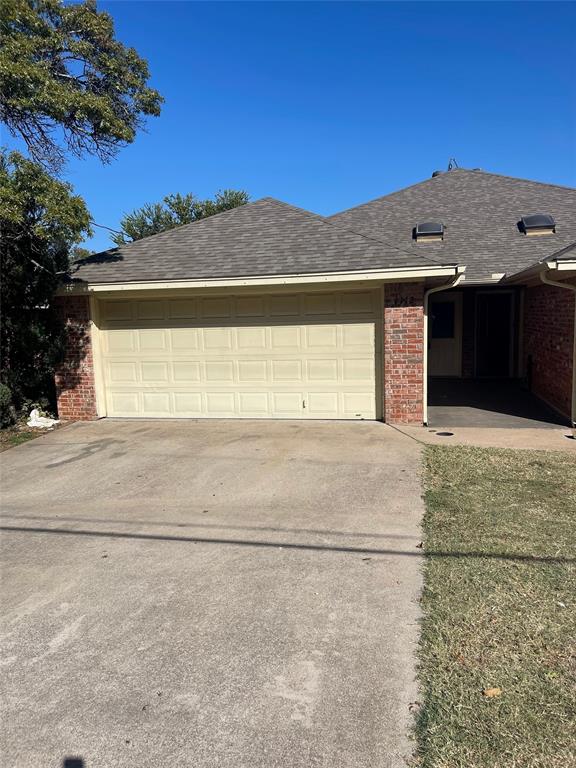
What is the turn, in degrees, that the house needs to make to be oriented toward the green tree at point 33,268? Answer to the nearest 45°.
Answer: approximately 90° to its right

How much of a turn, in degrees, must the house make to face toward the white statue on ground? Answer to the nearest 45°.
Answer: approximately 90° to its right

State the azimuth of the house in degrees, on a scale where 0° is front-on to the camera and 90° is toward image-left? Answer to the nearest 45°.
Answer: approximately 0°
